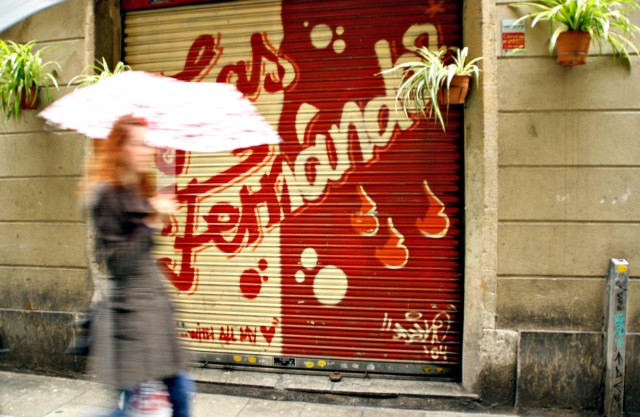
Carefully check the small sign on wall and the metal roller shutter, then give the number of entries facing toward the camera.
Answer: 2

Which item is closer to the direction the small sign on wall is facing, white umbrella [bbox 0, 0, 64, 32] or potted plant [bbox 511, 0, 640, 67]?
the white umbrella

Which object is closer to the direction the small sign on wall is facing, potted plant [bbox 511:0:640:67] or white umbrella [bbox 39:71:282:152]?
the white umbrella

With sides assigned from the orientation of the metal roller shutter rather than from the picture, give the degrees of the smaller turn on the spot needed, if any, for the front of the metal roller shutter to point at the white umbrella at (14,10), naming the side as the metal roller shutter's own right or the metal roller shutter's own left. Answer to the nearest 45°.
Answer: approximately 45° to the metal roller shutter's own right

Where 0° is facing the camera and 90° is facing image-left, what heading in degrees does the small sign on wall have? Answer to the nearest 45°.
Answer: approximately 0°

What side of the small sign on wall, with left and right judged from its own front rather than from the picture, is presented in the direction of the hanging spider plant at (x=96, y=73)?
right
